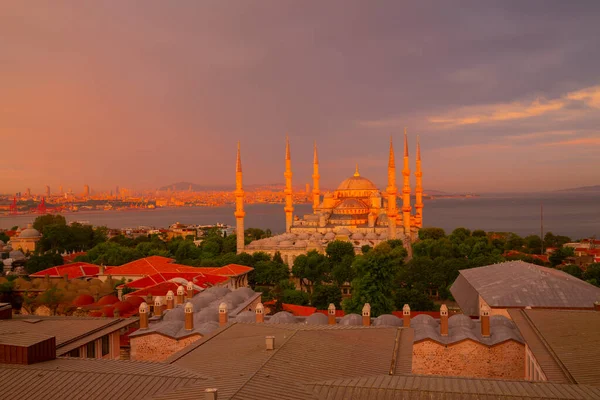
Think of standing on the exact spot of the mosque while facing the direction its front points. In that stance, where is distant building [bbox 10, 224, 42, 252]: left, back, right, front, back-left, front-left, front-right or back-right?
right

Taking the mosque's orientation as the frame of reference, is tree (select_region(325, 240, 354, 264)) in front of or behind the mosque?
in front

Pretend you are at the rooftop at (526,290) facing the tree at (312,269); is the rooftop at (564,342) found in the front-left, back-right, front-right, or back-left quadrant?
back-left

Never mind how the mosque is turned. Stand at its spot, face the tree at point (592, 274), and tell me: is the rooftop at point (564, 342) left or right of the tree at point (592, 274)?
right
